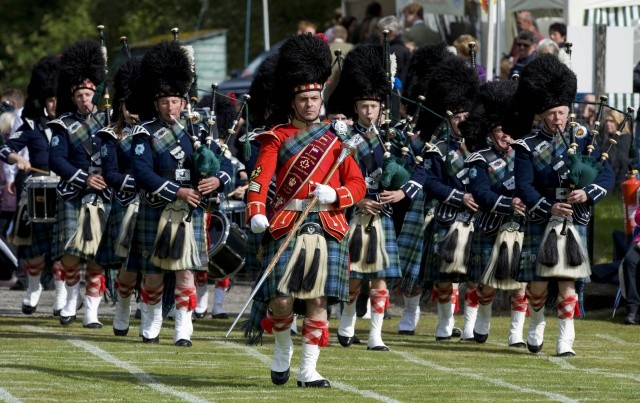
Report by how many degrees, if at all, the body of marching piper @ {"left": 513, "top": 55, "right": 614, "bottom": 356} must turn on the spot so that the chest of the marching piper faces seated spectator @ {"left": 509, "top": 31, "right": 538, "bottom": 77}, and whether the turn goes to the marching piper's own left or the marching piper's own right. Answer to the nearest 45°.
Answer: approximately 180°

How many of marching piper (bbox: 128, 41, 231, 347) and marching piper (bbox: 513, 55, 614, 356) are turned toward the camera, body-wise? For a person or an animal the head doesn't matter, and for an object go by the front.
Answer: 2

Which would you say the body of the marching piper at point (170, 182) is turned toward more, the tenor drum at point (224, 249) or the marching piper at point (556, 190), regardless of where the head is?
the marching piper

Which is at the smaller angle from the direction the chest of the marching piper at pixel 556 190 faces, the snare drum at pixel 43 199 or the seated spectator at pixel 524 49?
the snare drum

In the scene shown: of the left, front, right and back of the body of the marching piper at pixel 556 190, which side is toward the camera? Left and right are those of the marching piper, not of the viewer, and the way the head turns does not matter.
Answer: front

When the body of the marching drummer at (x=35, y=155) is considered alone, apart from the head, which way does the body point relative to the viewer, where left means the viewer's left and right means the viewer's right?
facing the viewer and to the right of the viewer

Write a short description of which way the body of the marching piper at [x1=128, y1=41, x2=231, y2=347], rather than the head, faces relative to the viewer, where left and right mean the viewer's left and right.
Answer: facing the viewer
